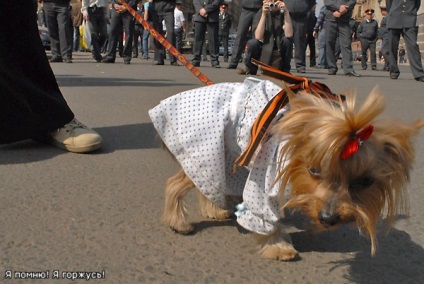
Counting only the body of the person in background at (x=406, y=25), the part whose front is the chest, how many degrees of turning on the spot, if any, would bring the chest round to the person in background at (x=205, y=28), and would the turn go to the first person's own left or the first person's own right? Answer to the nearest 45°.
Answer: approximately 90° to the first person's own right

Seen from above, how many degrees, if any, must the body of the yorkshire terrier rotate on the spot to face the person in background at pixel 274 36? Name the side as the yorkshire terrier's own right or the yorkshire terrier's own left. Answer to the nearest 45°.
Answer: approximately 135° to the yorkshire terrier's own left

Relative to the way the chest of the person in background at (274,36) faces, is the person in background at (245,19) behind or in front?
behind

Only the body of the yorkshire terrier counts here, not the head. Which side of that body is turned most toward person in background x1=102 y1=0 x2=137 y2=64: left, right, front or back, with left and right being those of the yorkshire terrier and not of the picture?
back

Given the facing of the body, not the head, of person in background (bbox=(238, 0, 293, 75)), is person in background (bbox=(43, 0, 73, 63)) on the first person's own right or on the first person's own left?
on the first person's own right

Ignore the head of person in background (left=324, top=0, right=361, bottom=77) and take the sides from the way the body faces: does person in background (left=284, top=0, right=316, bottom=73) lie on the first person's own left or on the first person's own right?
on the first person's own right
